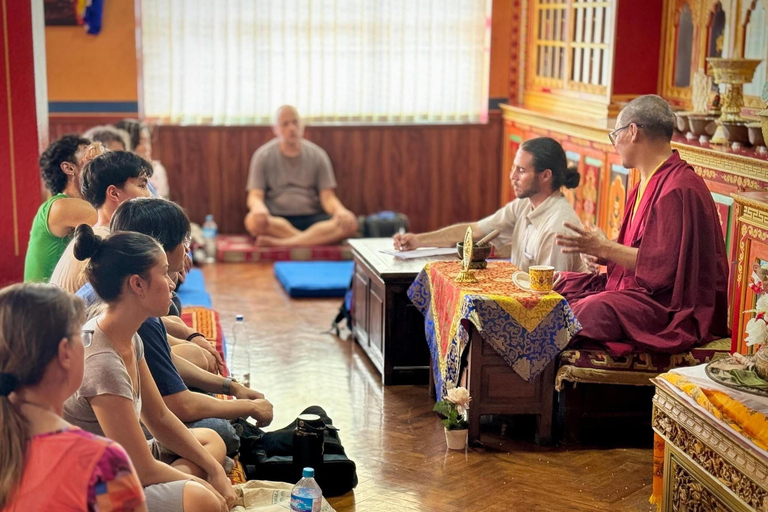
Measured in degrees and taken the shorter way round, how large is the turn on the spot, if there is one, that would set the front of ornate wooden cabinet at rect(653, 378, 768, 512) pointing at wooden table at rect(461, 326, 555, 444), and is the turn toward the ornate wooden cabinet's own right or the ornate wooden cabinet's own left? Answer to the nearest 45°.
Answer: approximately 90° to the ornate wooden cabinet's own right

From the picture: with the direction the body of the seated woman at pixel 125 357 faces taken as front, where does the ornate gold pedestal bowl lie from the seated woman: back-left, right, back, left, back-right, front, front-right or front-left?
front-left

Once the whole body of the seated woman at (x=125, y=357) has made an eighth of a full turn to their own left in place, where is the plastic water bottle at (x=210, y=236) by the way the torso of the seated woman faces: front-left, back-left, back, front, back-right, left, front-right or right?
front-left

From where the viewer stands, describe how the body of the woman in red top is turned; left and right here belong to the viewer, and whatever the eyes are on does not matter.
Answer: facing away from the viewer and to the right of the viewer

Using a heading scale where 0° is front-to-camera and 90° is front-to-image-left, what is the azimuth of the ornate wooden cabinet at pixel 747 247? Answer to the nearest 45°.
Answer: approximately 45°

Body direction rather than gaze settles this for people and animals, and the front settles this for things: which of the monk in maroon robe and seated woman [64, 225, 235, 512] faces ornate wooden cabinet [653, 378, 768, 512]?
the seated woman

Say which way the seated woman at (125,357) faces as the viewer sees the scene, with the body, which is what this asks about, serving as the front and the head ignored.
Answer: to the viewer's right

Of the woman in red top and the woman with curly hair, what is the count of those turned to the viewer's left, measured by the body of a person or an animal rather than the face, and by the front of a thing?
0

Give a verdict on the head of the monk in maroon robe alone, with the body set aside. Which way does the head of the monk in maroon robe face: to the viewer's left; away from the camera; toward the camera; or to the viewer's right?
to the viewer's left

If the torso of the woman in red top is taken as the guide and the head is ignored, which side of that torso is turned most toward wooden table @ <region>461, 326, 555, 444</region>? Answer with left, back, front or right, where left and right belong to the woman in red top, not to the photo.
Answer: front

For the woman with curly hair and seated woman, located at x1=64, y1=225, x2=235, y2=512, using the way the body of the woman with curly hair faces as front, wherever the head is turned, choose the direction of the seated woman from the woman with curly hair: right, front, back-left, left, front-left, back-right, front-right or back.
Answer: right

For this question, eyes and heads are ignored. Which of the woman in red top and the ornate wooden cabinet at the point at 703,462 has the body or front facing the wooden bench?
the woman in red top

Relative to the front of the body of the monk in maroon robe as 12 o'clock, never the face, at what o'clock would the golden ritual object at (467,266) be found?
The golden ritual object is roughly at 12 o'clock from the monk in maroon robe.

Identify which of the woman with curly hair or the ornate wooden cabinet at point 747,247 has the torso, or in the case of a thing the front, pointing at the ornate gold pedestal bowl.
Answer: the woman with curly hair

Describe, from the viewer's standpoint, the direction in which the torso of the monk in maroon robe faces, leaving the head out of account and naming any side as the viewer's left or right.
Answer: facing to the left of the viewer

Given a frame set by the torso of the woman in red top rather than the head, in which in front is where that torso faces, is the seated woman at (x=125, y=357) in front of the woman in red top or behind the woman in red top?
in front

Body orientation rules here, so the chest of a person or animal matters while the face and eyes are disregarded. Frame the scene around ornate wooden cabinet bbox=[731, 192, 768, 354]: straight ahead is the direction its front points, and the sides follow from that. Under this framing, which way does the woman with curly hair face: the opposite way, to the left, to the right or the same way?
the opposite way

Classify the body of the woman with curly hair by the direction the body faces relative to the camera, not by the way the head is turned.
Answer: to the viewer's right

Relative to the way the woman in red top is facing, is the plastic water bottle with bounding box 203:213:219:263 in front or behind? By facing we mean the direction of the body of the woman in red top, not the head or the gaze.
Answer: in front

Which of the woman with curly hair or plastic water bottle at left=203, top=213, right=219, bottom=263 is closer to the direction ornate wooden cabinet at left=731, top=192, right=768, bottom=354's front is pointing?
the woman with curly hair
